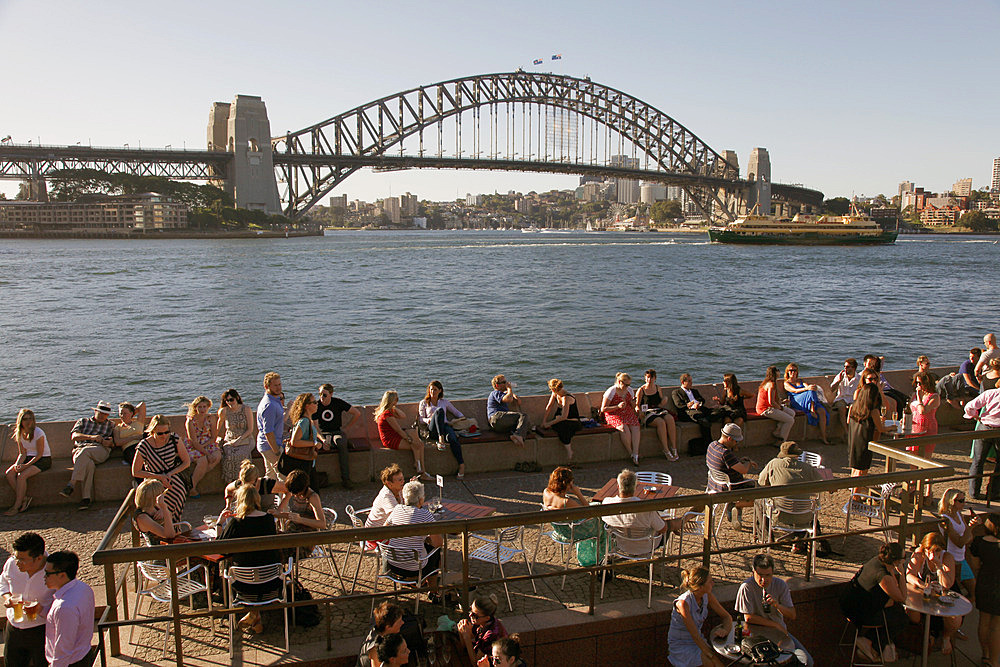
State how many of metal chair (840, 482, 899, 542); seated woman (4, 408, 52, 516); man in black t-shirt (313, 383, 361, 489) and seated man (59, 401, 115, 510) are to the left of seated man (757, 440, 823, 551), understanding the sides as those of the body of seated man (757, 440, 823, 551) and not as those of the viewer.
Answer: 3

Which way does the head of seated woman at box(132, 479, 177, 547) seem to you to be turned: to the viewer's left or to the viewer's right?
to the viewer's right

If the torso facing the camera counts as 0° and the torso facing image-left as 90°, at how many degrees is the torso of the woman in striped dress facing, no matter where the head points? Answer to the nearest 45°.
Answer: approximately 0°

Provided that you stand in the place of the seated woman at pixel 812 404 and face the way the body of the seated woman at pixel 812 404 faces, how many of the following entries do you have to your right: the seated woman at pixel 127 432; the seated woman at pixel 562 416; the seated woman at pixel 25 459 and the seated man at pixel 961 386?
3

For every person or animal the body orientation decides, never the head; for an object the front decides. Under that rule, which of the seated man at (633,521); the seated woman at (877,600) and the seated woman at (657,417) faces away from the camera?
the seated man

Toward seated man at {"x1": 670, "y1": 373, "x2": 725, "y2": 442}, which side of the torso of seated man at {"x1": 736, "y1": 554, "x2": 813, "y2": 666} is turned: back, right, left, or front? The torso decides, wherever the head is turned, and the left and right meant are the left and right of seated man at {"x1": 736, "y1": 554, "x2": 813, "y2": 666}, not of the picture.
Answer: back

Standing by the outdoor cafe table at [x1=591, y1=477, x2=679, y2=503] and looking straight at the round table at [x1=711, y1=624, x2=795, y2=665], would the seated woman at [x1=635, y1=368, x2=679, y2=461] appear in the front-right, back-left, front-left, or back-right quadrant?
back-left

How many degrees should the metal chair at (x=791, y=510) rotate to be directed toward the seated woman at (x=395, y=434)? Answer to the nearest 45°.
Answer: approximately 90° to its left

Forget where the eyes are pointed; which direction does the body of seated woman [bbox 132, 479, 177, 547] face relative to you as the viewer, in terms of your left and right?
facing to the right of the viewer
